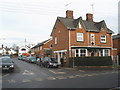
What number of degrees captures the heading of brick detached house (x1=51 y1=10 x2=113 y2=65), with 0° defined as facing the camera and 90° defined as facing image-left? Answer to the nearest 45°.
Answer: approximately 315°
